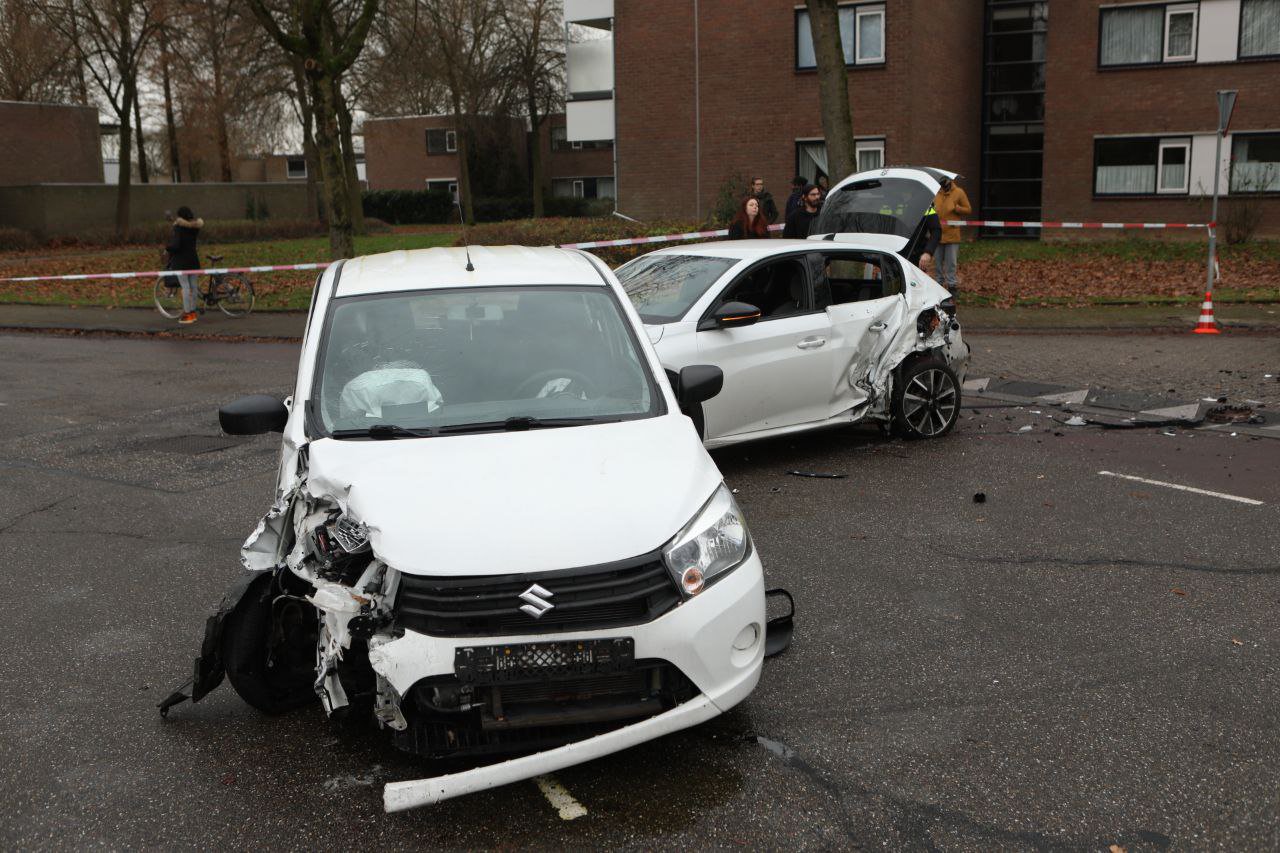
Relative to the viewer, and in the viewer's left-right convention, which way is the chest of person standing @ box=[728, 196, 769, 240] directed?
facing the viewer and to the right of the viewer

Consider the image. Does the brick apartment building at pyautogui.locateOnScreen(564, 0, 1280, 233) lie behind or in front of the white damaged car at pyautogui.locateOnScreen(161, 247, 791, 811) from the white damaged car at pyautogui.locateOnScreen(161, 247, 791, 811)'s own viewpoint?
behind

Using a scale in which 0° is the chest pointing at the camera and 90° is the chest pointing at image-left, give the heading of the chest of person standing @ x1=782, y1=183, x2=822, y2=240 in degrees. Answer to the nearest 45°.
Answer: approximately 315°

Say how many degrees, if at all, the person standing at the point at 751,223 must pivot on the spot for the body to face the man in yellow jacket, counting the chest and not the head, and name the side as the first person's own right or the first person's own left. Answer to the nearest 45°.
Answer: approximately 90° to the first person's own left

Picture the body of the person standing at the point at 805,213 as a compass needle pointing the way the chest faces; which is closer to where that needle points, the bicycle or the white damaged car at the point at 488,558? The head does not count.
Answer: the white damaged car

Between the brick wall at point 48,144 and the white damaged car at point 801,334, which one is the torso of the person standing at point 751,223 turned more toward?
the white damaged car

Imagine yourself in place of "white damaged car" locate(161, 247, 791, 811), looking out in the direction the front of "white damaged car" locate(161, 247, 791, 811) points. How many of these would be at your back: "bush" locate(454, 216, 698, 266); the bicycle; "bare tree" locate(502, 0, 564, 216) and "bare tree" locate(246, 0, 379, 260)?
4

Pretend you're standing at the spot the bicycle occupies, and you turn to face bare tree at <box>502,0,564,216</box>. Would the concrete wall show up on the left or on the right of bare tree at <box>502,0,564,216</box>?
left

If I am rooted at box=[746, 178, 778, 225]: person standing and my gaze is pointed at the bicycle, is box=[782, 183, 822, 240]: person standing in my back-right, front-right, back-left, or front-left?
back-left

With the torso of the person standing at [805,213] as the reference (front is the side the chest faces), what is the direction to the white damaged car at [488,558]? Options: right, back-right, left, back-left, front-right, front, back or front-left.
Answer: front-right

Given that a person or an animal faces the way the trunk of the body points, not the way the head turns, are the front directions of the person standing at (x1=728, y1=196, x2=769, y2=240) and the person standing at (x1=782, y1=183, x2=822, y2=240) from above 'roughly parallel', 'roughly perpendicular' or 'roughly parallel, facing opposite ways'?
roughly parallel

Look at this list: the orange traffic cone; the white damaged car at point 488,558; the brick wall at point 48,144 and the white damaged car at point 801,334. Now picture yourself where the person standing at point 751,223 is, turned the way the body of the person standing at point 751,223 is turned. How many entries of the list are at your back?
1

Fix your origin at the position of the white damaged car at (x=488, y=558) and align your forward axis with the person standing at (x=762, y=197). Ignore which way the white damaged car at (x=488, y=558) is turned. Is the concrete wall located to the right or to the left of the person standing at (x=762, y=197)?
left

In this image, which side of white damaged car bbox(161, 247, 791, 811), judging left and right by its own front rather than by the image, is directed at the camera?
front

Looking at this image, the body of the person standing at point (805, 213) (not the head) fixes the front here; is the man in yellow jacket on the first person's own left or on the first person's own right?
on the first person's own left

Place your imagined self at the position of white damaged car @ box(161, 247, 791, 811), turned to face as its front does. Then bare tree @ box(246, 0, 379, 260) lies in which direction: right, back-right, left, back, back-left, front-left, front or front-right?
back

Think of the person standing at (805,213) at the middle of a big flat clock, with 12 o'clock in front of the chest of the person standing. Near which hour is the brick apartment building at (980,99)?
The brick apartment building is roughly at 8 o'clock from the person standing.
